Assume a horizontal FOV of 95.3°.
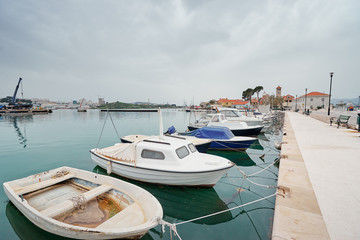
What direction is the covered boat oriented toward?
to the viewer's right

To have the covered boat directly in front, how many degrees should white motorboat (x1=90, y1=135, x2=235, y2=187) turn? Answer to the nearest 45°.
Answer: approximately 90° to its left

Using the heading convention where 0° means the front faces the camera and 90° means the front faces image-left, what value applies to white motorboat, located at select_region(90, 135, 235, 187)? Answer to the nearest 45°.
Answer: approximately 315°

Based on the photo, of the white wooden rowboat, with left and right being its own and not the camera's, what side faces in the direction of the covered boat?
left
